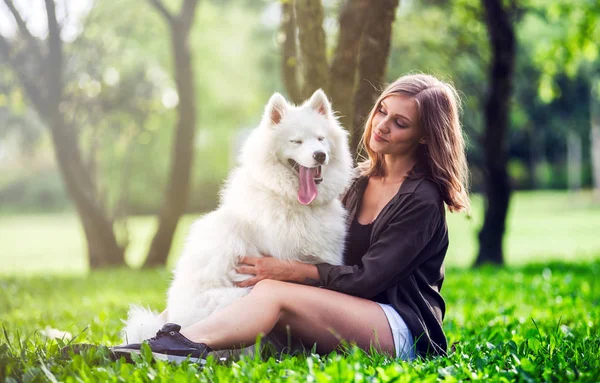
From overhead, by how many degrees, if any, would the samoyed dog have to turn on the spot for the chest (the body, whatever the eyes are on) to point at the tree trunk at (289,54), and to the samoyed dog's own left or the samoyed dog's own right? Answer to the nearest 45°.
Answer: approximately 135° to the samoyed dog's own left

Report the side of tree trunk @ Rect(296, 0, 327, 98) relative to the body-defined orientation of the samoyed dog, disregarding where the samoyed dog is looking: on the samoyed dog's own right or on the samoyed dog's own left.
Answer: on the samoyed dog's own left

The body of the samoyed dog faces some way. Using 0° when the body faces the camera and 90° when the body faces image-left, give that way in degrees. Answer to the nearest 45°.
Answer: approximately 315°

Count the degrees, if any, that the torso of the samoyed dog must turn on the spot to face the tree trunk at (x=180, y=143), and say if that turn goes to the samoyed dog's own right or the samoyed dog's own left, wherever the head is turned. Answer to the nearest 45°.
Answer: approximately 135° to the samoyed dog's own left

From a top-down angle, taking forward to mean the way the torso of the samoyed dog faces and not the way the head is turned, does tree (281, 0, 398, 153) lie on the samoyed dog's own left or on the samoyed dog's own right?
on the samoyed dog's own left

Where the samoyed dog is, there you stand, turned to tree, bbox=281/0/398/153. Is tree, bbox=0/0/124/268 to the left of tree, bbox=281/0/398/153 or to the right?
left
